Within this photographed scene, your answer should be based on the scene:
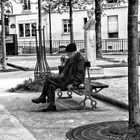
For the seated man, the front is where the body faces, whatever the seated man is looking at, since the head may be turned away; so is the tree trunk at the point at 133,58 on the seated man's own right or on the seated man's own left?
on the seated man's own left

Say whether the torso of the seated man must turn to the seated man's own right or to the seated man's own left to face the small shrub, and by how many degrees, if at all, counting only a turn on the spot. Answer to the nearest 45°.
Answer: approximately 90° to the seated man's own right

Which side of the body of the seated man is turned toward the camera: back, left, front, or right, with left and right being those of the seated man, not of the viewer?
left
